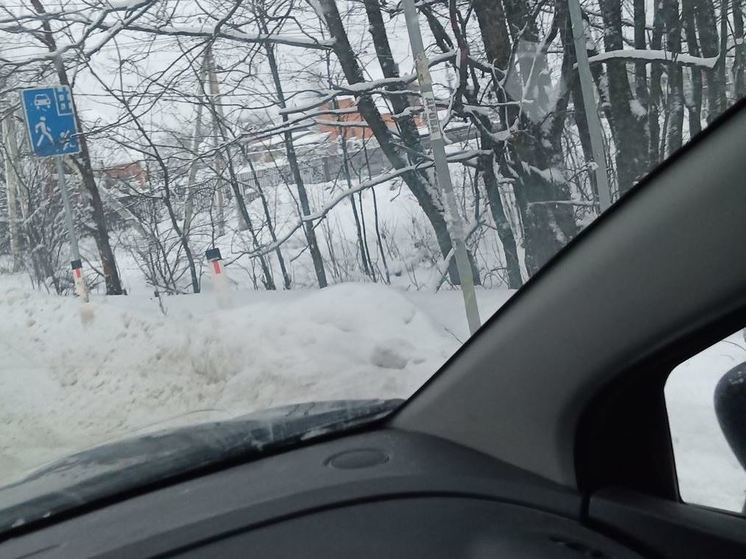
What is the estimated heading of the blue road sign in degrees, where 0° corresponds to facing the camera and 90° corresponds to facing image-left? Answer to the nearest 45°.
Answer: approximately 0°

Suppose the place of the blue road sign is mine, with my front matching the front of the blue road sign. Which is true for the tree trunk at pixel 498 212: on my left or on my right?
on my left

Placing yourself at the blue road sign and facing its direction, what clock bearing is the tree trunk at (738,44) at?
The tree trunk is roughly at 10 o'clock from the blue road sign.

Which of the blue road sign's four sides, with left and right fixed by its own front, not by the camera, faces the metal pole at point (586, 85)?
left

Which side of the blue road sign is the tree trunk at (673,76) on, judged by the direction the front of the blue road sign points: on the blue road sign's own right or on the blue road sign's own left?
on the blue road sign's own left

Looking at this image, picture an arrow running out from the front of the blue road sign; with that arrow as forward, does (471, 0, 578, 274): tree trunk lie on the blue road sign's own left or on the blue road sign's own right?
on the blue road sign's own left
